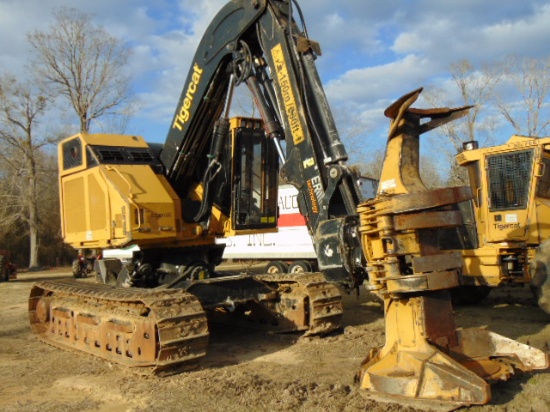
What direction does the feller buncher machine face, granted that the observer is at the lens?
facing the viewer and to the right of the viewer

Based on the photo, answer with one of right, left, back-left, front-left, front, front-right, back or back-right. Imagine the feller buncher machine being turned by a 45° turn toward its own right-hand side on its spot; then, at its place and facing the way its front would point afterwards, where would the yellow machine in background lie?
back-left
